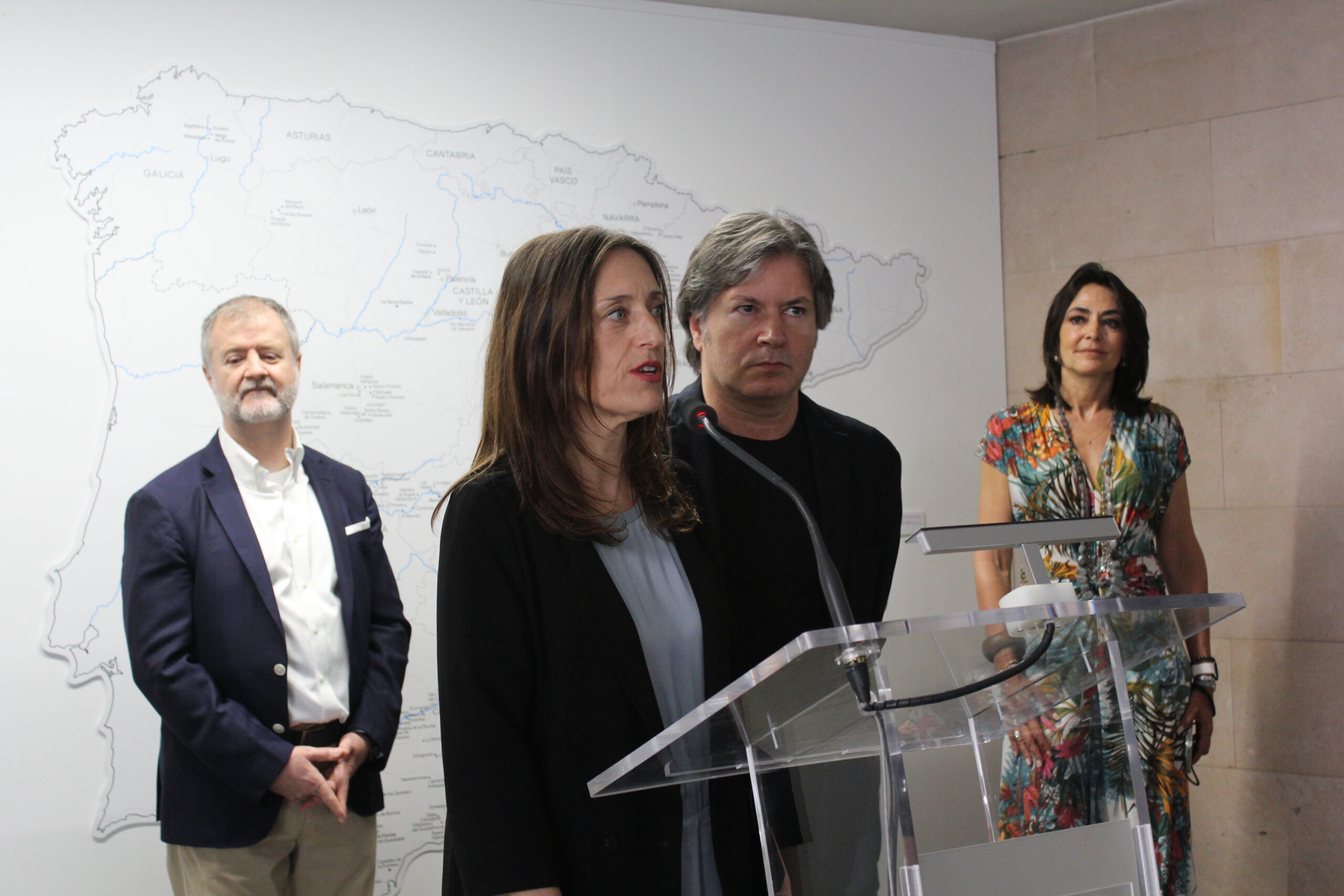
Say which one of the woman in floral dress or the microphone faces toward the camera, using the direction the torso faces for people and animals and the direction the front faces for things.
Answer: the woman in floral dress

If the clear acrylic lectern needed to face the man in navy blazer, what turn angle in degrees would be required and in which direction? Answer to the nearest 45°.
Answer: approximately 180°

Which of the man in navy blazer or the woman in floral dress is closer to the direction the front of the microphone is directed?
the man in navy blazer

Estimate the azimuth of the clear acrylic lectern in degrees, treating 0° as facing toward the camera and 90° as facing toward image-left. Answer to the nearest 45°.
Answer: approximately 315°

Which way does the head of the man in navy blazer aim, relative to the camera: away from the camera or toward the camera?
toward the camera

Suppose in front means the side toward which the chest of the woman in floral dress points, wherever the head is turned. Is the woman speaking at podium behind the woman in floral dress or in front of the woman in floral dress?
in front

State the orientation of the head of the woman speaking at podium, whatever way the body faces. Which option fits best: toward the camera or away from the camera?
toward the camera

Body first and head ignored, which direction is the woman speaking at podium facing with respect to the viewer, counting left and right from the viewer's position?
facing the viewer and to the right of the viewer

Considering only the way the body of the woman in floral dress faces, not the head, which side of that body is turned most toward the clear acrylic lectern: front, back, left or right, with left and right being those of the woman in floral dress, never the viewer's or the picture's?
front

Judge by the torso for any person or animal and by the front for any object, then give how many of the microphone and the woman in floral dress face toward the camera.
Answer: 1

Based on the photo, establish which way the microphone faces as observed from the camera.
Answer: facing away from the viewer and to the left of the viewer

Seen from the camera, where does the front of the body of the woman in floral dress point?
toward the camera
